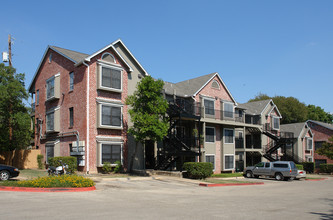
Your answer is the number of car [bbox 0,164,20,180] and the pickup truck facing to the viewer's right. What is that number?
1
